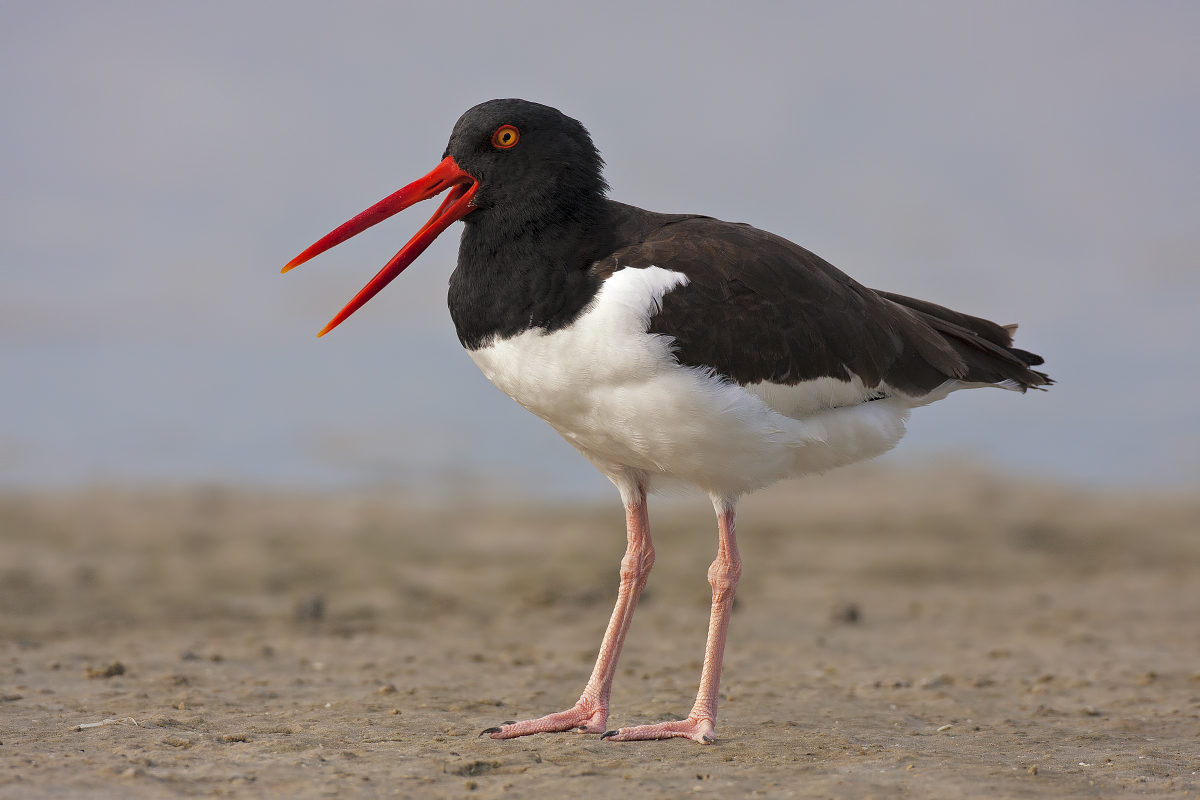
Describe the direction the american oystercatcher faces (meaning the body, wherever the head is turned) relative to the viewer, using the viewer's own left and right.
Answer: facing to the left of the viewer
